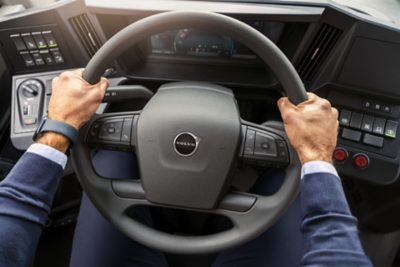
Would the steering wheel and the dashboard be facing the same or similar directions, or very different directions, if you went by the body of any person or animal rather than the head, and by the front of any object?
same or similar directions

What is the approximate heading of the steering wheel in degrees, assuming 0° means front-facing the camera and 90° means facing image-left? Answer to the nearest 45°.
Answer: approximately 0°

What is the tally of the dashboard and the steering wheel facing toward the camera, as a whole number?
2
